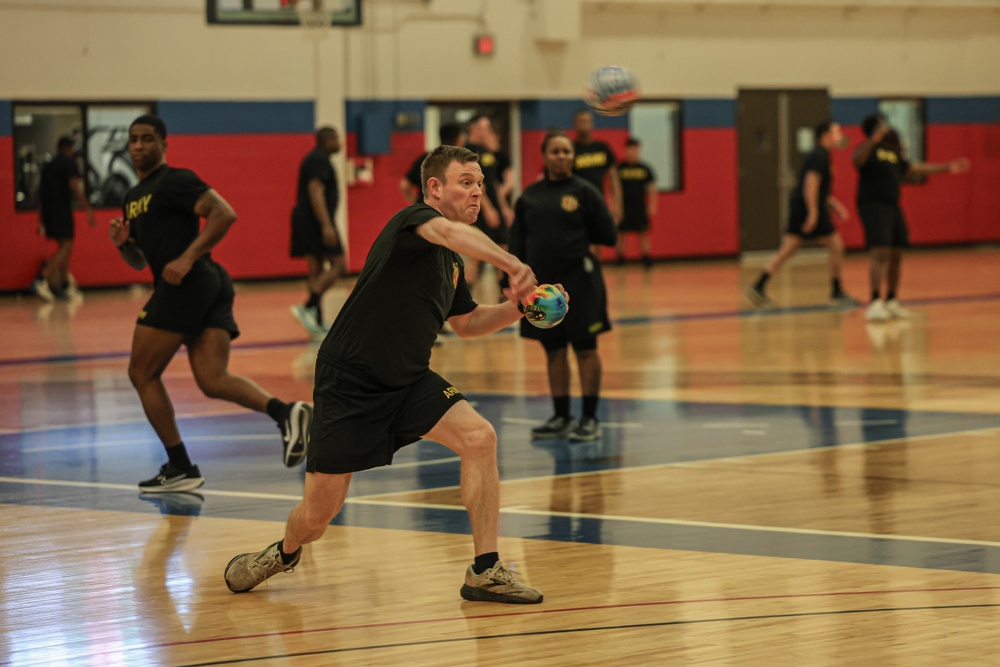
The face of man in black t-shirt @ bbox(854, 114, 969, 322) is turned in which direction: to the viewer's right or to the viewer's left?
to the viewer's right

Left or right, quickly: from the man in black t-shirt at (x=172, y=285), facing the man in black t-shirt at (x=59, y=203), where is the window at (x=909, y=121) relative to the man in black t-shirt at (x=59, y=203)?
right

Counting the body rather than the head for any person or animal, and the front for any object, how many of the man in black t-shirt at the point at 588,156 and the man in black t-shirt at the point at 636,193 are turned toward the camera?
2

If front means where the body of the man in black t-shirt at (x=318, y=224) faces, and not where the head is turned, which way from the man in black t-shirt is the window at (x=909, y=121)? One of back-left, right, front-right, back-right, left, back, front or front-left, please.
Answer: front-left

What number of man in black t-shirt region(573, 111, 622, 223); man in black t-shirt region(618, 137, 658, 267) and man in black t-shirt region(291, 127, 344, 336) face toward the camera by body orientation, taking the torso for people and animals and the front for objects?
2
